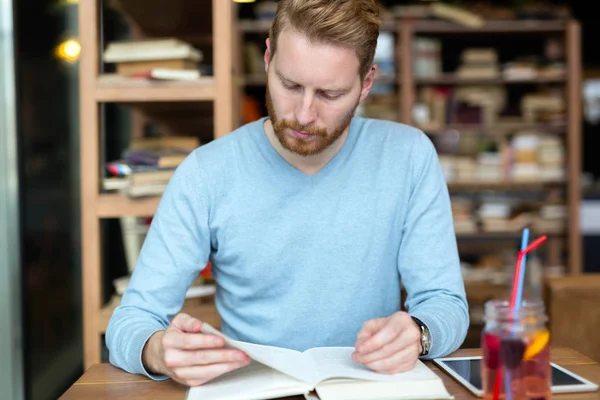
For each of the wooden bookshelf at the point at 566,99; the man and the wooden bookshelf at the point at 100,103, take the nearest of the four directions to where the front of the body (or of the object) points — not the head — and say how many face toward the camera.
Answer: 3

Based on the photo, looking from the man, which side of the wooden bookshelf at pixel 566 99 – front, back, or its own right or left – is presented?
front

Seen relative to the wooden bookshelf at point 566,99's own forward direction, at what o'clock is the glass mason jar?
The glass mason jar is roughly at 12 o'clock from the wooden bookshelf.

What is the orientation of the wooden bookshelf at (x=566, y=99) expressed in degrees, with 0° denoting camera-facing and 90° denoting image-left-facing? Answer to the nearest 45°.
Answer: approximately 0°

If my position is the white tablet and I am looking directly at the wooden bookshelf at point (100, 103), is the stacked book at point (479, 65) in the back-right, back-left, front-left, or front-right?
front-right

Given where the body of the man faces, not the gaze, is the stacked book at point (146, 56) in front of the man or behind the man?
behind

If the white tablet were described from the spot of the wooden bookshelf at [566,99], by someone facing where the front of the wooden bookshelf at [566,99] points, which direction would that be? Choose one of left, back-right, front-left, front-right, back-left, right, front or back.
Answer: front

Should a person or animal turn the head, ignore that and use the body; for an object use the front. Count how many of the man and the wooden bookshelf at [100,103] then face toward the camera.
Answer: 2

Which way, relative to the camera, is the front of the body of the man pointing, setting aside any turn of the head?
toward the camera

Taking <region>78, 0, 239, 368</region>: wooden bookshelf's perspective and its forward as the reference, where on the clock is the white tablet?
The white tablet is roughly at 11 o'clock from the wooden bookshelf.
